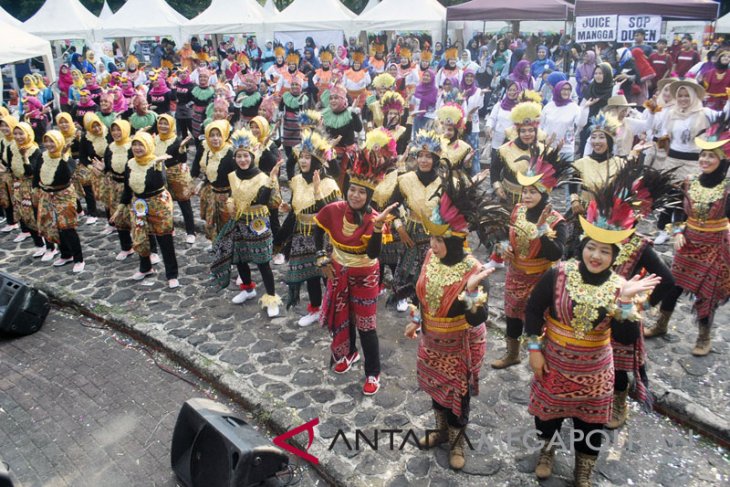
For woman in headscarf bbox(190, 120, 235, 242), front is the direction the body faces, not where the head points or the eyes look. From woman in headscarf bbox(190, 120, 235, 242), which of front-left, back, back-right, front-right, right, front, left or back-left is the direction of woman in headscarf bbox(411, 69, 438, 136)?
back-left

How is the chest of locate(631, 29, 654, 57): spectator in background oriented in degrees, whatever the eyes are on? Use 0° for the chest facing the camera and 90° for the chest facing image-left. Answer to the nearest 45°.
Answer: approximately 45°

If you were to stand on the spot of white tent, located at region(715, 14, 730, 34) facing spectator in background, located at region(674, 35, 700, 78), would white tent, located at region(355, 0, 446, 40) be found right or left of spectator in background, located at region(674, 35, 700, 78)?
right

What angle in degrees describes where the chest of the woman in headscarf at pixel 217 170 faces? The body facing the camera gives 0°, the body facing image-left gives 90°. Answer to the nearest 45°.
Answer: approximately 0°

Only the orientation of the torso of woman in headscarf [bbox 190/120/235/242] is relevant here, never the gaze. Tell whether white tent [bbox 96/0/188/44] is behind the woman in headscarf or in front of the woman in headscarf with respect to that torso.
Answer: behind

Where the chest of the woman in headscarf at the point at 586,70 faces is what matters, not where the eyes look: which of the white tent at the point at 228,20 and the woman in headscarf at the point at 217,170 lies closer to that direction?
the woman in headscarf

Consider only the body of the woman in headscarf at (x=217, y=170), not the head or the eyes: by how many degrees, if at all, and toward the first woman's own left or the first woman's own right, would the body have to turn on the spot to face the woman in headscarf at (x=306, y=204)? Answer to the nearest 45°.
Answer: approximately 45° to the first woman's own left

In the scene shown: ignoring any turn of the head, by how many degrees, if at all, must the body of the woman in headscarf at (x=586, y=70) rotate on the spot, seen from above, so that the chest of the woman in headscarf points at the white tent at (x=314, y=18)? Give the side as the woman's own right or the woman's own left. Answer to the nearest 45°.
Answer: approximately 90° to the woman's own right
